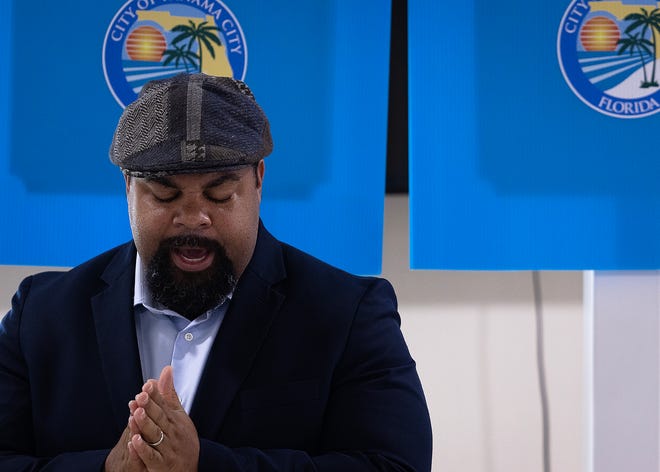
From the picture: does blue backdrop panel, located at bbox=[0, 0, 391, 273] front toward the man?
yes

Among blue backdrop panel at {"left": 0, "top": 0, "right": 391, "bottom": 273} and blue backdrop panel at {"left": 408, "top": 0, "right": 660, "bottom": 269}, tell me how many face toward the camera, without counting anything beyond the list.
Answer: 2

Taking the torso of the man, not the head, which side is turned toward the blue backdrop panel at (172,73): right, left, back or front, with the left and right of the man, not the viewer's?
back

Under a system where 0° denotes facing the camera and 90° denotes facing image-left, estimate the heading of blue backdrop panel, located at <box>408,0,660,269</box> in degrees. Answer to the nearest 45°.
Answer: approximately 0°

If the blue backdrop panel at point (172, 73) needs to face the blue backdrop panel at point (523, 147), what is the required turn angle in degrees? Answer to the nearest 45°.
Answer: approximately 90° to its left

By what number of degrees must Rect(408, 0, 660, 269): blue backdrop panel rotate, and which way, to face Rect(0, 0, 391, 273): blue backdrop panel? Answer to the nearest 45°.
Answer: approximately 90° to its right
